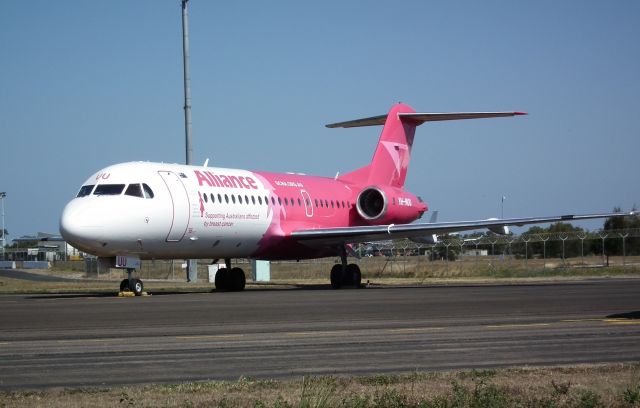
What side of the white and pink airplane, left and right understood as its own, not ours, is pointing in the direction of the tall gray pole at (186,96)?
right

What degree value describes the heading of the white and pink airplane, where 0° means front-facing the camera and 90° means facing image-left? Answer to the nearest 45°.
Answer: approximately 45°
